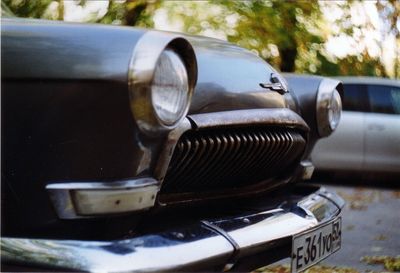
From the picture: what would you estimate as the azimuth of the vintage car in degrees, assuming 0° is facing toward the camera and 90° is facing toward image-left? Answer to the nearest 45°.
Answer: approximately 315°

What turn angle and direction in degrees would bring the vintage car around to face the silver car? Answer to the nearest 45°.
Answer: approximately 90° to its left
